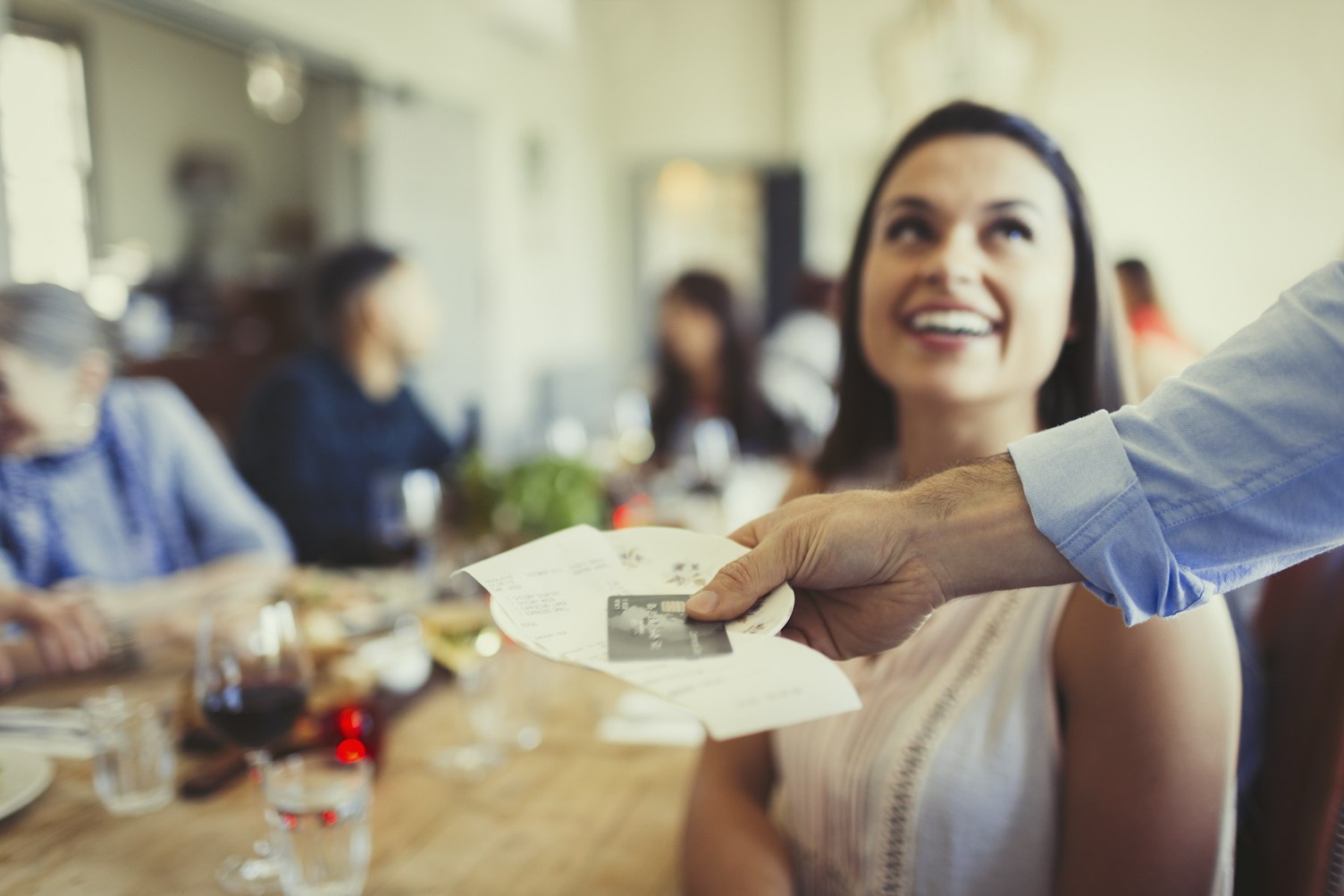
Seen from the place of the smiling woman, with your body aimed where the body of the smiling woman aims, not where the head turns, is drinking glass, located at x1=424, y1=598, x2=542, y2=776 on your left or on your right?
on your right

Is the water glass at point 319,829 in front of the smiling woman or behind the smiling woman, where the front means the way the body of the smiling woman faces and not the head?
in front

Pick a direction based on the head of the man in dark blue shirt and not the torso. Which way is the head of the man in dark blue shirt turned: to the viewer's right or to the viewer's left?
to the viewer's right

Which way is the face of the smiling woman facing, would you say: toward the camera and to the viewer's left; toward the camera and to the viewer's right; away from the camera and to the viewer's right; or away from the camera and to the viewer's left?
toward the camera and to the viewer's right

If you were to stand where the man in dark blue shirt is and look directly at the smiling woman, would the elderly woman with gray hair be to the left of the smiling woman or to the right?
right

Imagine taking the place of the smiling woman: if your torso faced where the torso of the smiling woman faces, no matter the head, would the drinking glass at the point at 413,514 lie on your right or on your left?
on your right

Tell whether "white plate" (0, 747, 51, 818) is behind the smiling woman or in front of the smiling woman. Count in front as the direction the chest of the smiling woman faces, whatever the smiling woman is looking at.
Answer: in front

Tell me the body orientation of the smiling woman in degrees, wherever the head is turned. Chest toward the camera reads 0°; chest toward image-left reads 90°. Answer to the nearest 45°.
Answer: approximately 45°

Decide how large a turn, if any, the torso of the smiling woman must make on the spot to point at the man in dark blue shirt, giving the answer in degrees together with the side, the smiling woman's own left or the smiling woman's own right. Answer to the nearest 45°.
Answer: approximately 90° to the smiling woman's own right

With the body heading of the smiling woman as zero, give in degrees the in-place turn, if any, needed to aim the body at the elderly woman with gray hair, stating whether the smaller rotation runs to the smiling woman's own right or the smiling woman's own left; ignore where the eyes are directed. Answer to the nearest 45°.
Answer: approximately 45° to the smiling woman's own right
